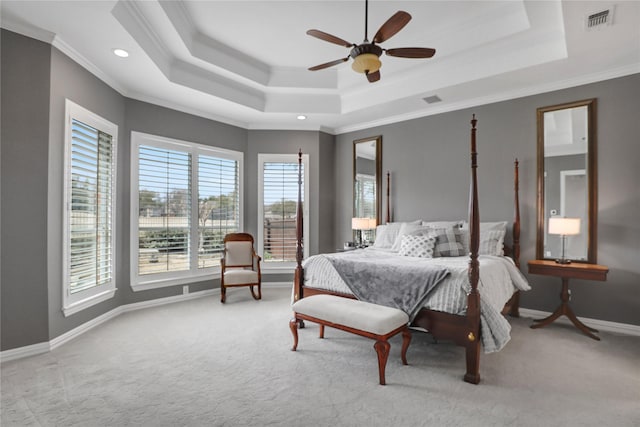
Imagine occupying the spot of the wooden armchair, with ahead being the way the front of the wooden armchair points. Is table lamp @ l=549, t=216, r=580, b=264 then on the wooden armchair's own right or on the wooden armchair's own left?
on the wooden armchair's own left

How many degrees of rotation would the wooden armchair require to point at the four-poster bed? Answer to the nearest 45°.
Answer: approximately 45° to its left

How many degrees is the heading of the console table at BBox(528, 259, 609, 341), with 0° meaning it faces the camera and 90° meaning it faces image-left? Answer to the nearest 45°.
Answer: approximately 45°

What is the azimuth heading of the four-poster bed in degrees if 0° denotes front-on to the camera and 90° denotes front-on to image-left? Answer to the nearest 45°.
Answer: approximately 45°

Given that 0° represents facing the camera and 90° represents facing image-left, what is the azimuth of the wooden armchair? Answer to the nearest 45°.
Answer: approximately 0°
